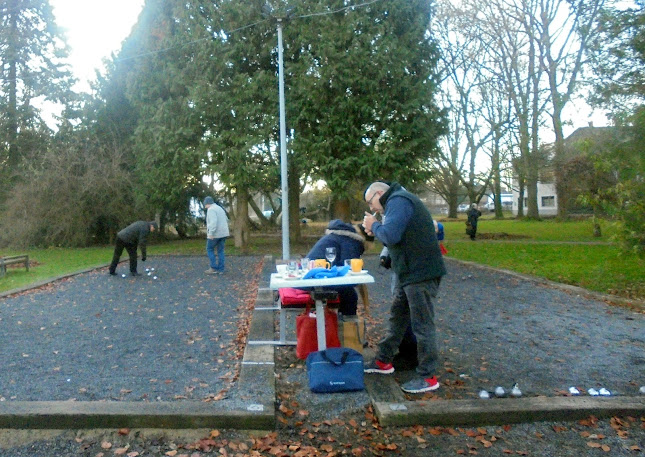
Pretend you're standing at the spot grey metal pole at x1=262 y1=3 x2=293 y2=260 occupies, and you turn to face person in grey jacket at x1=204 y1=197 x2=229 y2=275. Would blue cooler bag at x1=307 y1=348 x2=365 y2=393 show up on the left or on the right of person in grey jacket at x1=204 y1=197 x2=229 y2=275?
left

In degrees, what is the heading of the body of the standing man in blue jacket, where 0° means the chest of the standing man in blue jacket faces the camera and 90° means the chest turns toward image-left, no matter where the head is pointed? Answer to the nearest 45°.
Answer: approximately 90°

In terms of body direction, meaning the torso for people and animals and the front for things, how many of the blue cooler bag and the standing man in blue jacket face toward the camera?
1

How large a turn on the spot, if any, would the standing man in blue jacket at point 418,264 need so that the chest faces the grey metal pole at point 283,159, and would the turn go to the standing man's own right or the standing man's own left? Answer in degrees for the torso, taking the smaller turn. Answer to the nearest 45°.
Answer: approximately 90° to the standing man's own right

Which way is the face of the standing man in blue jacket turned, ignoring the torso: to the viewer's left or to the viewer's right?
to the viewer's left

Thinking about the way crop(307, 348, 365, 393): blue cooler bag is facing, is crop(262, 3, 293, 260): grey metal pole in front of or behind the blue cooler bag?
behind

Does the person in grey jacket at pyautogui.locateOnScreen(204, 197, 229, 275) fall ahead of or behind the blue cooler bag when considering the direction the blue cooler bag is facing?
behind

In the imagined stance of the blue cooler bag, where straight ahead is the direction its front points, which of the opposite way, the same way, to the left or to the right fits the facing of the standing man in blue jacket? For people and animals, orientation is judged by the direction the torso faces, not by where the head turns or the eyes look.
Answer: to the right

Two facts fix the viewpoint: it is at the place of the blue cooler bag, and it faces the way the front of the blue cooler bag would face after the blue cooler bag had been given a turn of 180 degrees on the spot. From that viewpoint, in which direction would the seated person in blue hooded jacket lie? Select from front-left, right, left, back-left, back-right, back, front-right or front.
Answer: front

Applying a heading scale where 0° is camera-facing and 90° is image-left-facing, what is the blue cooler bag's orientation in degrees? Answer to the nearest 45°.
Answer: approximately 0°
